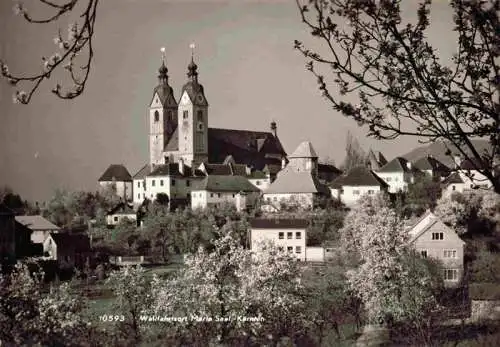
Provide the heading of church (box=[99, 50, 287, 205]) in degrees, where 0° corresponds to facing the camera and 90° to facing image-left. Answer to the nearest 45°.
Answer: approximately 45°

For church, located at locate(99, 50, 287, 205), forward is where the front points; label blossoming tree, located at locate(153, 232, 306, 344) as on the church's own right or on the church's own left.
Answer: on the church's own left

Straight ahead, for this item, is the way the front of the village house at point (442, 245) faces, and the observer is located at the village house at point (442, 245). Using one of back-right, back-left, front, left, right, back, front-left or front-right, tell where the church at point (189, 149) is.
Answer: back-right

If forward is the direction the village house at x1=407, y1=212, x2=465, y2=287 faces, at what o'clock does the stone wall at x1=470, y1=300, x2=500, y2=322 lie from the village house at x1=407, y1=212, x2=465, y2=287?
The stone wall is roughly at 12 o'clock from the village house.

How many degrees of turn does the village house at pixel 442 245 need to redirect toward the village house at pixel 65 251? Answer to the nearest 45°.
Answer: approximately 90° to its right

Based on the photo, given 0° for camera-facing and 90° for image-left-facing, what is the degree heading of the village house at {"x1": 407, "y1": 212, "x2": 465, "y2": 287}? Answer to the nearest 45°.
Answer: approximately 0°

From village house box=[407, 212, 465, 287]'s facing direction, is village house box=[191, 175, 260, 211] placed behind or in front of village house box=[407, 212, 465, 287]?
behind

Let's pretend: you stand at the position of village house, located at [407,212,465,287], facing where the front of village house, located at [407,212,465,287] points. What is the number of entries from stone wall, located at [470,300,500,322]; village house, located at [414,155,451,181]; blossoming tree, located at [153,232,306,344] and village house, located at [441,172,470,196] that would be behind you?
2

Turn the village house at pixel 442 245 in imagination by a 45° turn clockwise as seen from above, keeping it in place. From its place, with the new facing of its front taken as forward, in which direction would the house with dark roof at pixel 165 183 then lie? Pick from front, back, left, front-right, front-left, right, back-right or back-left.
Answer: right
